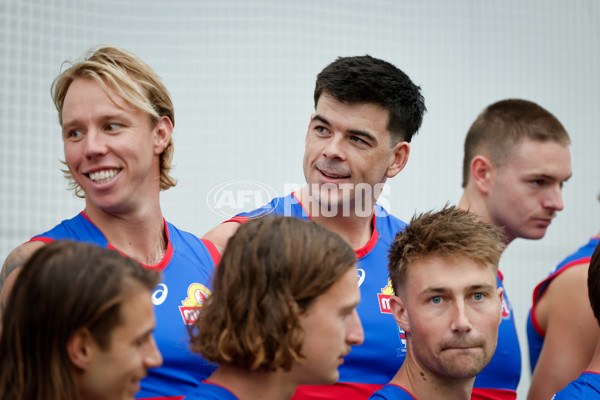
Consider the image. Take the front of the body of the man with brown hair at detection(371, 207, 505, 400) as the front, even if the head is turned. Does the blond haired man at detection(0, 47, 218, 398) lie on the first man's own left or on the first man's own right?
on the first man's own right

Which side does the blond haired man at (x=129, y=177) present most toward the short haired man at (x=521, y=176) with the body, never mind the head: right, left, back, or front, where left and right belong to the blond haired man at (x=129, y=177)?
left

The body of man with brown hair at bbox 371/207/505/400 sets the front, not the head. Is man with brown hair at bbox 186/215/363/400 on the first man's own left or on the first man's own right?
on the first man's own right

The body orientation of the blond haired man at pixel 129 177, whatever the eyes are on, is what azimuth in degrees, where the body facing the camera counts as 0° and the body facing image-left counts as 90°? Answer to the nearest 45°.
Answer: approximately 315°

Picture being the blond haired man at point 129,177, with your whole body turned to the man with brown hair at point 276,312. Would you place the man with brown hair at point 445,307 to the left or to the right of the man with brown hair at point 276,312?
left

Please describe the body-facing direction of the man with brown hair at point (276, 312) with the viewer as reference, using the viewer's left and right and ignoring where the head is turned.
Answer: facing to the right of the viewer
